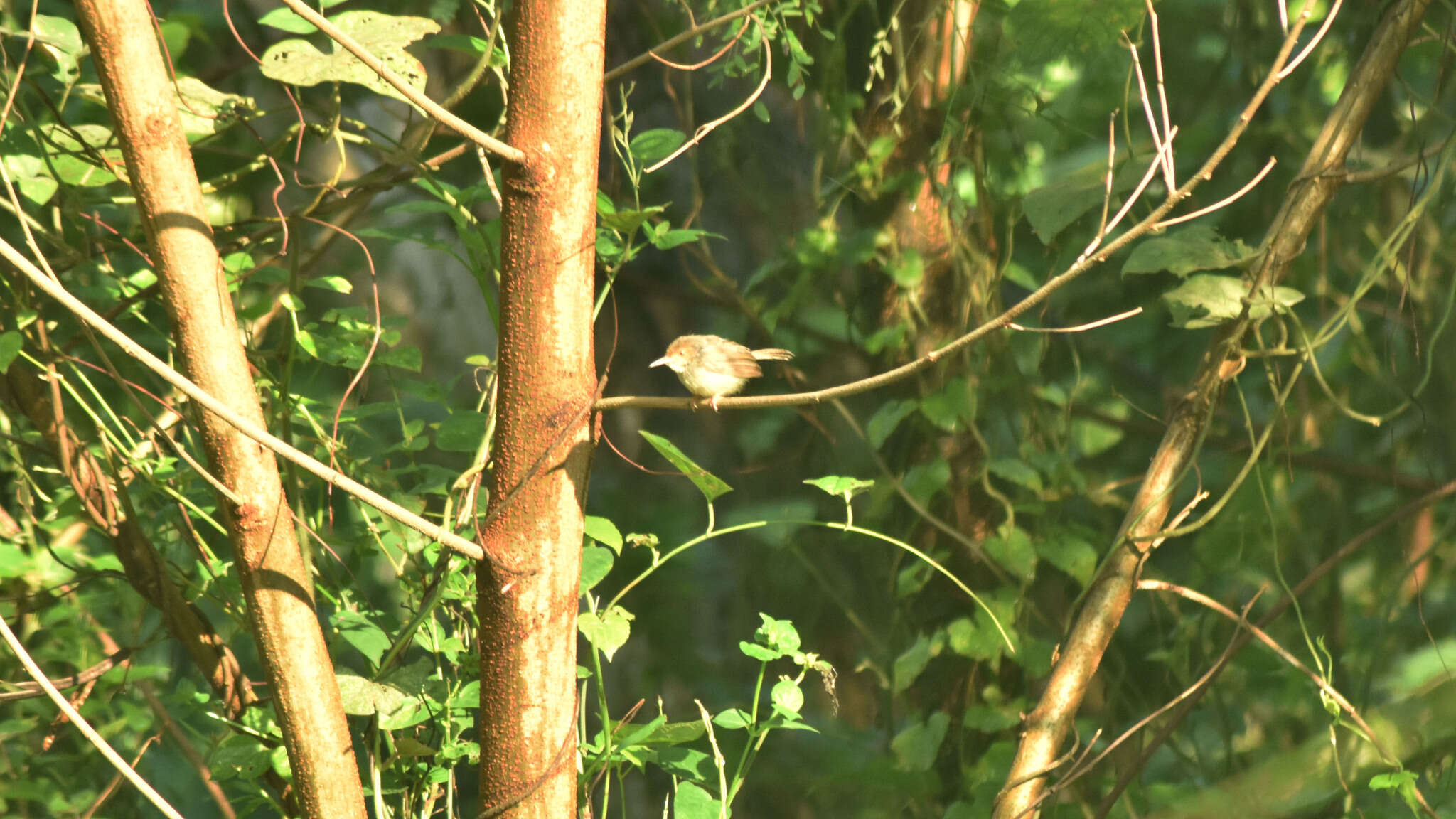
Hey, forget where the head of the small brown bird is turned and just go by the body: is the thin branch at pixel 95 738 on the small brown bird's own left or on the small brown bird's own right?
on the small brown bird's own left

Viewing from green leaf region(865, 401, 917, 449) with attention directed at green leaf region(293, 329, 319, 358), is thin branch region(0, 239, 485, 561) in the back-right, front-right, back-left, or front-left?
front-left

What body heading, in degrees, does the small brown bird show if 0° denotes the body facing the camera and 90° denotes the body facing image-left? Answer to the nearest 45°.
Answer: approximately 90°
